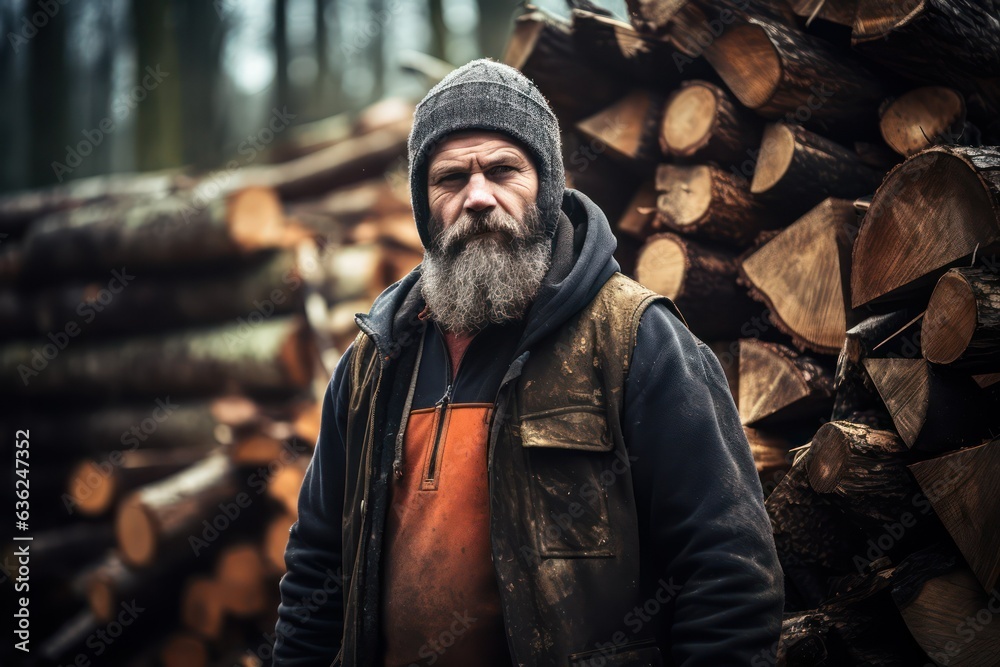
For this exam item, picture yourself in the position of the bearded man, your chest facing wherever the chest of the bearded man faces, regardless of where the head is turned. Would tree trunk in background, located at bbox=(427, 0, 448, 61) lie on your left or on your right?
on your right

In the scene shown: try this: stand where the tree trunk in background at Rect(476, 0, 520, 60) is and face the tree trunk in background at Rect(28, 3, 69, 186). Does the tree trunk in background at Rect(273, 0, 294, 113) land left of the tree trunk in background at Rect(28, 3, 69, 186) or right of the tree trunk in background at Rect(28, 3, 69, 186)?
right

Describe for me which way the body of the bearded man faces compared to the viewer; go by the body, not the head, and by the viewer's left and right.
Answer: facing the viewer and to the left of the viewer

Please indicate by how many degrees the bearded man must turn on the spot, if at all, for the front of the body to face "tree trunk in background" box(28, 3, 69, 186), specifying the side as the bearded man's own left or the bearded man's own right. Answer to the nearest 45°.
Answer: approximately 90° to the bearded man's own right

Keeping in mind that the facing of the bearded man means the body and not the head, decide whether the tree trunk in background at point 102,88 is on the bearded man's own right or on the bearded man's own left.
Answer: on the bearded man's own right

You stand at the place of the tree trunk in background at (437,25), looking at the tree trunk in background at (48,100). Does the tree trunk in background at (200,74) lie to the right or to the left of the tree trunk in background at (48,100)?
right

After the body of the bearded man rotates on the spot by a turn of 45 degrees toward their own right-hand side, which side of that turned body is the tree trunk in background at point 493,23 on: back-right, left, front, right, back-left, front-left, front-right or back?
right

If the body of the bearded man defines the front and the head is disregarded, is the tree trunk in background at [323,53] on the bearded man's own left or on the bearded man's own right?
on the bearded man's own right

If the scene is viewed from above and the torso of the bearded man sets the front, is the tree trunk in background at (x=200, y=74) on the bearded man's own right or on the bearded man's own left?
on the bearded man's own right
